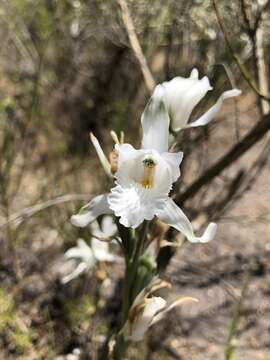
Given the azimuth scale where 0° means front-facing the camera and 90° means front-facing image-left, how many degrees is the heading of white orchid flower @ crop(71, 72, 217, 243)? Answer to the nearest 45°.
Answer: approximately 0°

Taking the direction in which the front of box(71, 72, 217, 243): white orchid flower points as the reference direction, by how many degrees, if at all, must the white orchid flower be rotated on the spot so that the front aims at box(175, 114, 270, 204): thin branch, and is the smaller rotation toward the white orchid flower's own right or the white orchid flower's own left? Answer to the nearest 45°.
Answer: approximately 135° to the white orchid flower's own left
